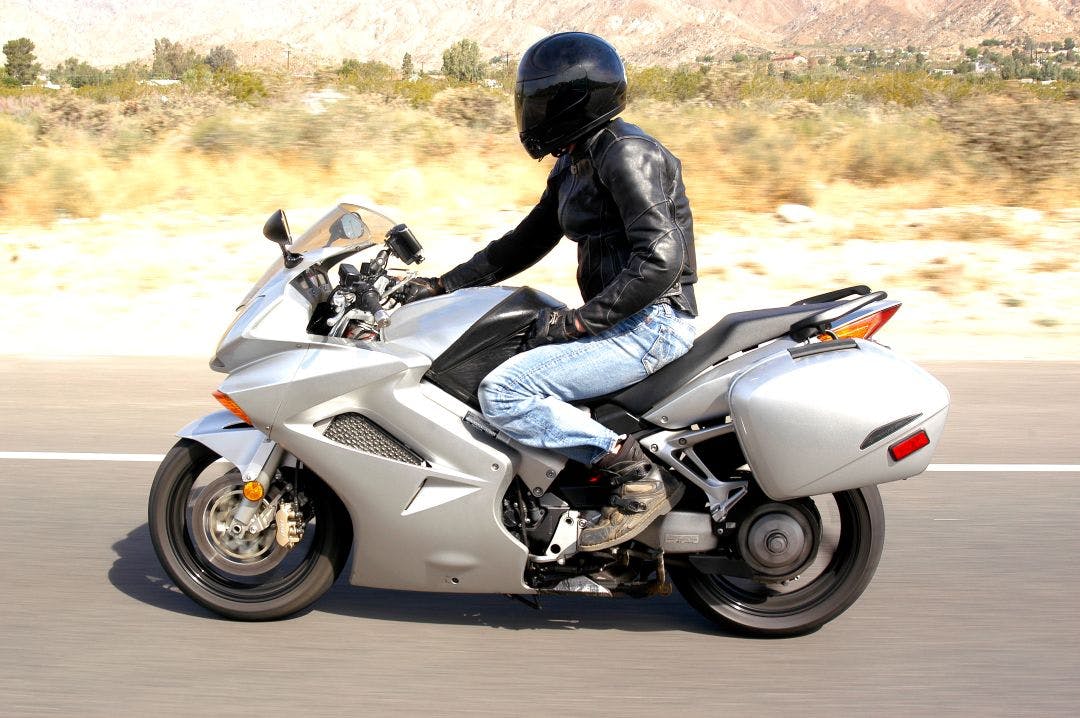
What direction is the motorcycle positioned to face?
to the viewer's left

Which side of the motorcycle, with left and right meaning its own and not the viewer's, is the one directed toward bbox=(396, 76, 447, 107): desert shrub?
right

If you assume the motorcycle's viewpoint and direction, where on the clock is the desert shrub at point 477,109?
The desert shrub is roughly at 3 o'clock from the motorcycle.

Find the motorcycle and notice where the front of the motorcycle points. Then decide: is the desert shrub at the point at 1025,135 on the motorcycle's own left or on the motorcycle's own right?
on the motorcycle's own right

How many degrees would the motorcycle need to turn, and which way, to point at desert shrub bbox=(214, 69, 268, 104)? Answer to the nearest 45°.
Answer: approximately 90° to its right

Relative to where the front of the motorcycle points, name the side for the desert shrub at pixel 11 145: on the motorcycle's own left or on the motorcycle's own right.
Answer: on the motorcycle's own right

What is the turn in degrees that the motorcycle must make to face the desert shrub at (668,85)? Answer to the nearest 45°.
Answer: approximately 90° to its right

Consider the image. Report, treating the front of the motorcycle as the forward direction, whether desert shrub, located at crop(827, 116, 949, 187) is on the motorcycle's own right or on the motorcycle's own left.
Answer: on the motorcycle's own right
